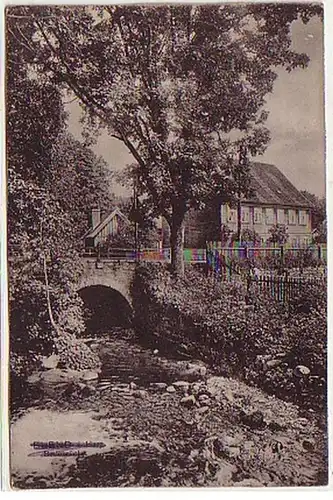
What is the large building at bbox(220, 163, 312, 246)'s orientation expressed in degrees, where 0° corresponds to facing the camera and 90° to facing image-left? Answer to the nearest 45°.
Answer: approximately 0°

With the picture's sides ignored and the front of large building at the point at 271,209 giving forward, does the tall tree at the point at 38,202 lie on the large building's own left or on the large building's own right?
on the large building's own right
